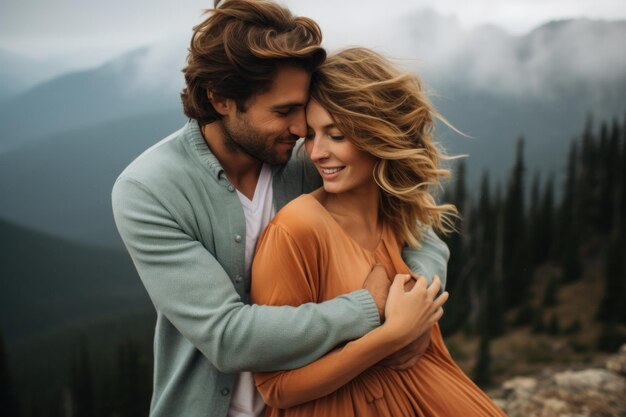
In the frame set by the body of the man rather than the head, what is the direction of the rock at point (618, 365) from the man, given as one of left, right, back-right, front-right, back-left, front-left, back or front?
left

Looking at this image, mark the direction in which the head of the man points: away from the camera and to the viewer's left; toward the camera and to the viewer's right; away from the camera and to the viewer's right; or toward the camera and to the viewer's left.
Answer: toward the camera and to the viewer's right

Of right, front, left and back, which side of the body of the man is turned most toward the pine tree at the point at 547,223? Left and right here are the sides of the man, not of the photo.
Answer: left

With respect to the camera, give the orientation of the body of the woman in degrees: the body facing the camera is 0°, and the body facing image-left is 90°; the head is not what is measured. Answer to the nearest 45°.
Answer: approximately 315°

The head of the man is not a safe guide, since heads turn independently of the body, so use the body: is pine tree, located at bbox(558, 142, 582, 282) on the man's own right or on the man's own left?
on the man's own left

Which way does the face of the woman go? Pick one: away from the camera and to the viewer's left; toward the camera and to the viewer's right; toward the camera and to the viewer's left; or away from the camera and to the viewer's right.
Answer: toward the camera and to the viewer's left

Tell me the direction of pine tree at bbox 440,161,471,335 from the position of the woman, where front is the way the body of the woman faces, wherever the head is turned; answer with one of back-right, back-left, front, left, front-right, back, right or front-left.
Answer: back-left

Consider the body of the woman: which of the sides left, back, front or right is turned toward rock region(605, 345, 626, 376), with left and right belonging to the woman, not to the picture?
left

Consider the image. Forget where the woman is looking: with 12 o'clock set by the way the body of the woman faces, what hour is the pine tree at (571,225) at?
The pine tree is roughly at 8 o'clock from the woman.

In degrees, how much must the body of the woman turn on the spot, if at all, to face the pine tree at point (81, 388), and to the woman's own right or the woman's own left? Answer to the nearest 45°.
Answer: approximately 180°

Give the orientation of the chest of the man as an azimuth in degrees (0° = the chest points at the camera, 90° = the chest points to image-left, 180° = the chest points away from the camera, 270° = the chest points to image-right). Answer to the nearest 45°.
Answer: approximately 315°

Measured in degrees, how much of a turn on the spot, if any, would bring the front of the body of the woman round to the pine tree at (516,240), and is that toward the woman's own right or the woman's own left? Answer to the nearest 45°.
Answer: approximately 135° to the woman's own left

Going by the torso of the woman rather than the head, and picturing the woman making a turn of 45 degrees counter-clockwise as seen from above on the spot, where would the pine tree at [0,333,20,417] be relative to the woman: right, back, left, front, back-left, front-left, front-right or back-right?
back-left

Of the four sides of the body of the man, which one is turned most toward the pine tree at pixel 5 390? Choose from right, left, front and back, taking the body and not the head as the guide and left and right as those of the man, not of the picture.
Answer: back
